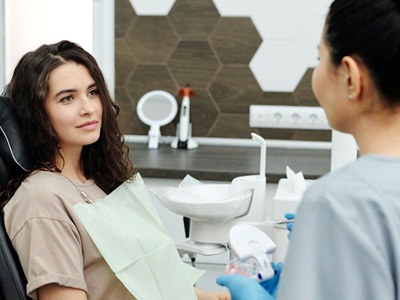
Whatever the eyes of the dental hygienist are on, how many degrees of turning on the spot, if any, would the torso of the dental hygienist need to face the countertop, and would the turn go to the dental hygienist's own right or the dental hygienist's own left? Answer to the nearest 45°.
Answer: approximately 45° to the dental hygienist's own right

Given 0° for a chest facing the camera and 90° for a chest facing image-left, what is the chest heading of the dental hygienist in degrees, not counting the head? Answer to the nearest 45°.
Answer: approximately 135°

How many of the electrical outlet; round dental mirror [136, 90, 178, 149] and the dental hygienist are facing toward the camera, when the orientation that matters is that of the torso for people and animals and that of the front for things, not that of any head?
2

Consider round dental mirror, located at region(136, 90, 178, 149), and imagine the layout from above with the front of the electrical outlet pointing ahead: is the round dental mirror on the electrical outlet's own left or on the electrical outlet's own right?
on the electrical outlet's own right

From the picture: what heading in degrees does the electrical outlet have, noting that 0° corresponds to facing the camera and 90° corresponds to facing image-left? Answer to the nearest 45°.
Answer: approximately 0°

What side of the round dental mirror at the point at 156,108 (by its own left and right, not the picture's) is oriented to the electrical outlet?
left

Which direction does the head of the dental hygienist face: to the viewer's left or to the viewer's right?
to the viewer's left

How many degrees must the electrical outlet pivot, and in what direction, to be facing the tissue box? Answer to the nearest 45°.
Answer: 0° — it already faces it
